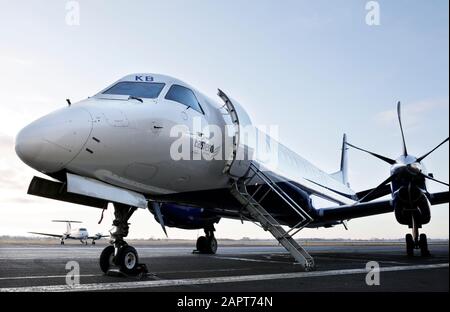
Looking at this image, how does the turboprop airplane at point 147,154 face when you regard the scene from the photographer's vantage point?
facing the viewer and to the left of the viewer
